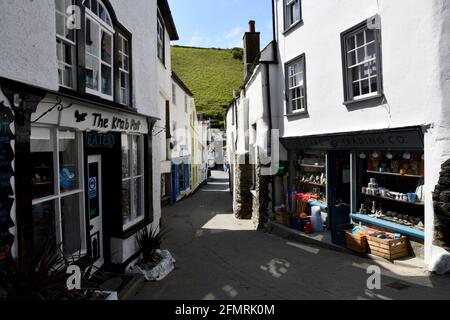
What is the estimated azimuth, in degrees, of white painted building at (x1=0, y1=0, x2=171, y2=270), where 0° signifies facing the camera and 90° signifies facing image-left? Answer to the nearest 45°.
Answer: approximately 315°

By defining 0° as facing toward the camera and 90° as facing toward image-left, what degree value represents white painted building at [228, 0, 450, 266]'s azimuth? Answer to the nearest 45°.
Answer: approximately 45°

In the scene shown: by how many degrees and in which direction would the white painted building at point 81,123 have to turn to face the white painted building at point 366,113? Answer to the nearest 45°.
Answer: approximately 45° to its left

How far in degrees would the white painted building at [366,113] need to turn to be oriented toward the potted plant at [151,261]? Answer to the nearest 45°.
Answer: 0° — it already faces it

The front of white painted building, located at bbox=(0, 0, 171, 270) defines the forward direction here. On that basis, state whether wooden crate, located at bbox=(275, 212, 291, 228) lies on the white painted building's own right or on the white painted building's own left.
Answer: on the white painted building's own left
